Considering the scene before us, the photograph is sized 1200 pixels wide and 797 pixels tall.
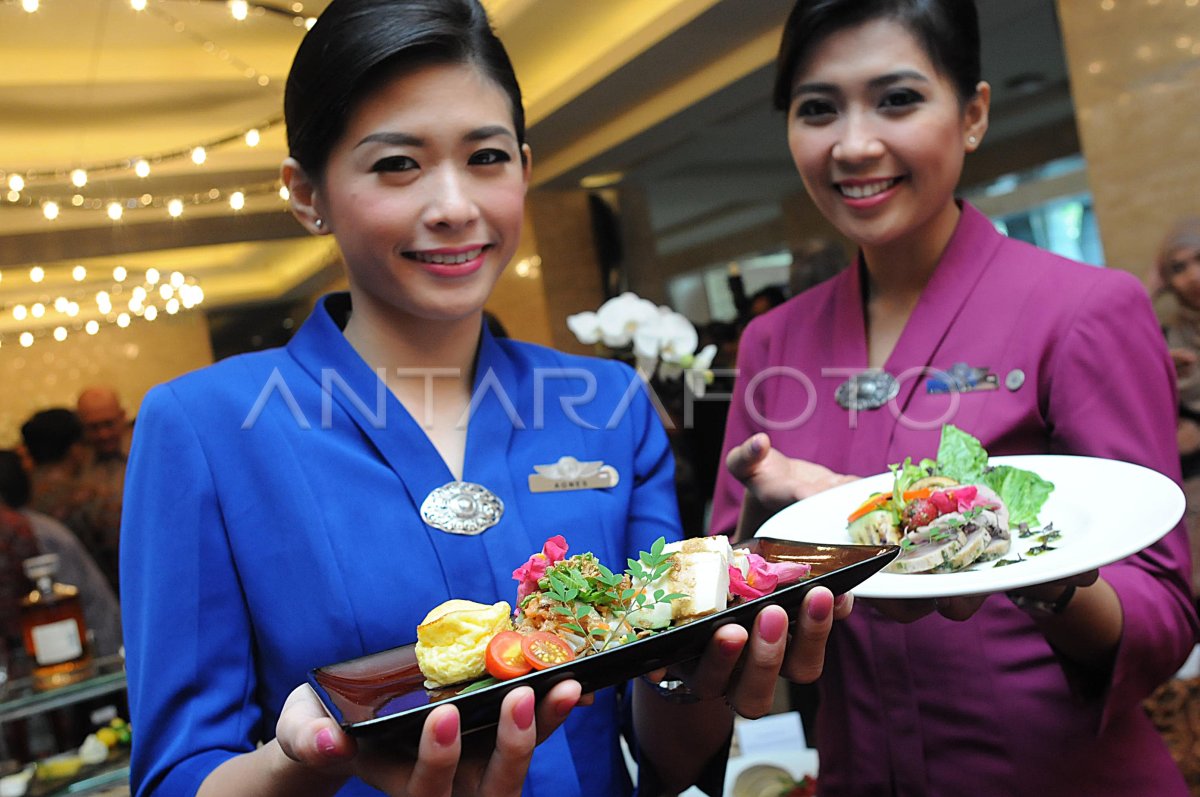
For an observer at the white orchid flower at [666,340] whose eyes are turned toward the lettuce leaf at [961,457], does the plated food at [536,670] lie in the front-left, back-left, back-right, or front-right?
front-right

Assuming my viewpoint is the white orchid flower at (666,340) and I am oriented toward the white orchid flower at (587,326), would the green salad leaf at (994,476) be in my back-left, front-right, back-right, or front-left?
back-left
